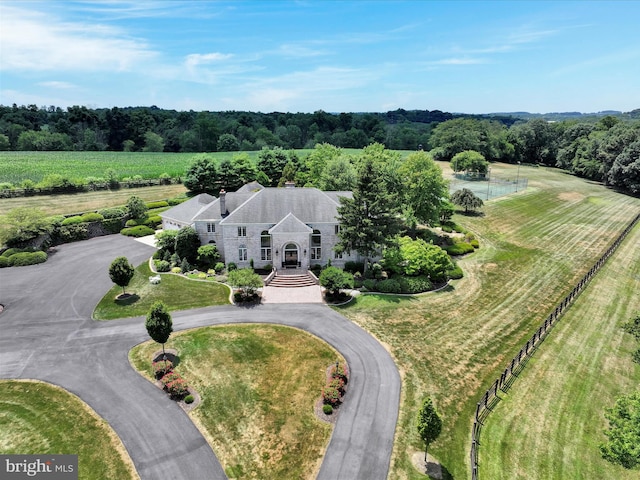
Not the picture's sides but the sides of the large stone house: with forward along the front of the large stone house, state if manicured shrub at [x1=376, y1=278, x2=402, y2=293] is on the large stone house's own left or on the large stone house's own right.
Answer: on the large stone house's own left

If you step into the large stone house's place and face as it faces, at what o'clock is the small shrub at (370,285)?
The small shrub is roughly at 10 o'clock from the large stone house.

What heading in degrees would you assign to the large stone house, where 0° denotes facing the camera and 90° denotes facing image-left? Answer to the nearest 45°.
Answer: approximately 0°

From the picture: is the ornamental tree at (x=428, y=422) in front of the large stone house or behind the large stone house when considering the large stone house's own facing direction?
in front

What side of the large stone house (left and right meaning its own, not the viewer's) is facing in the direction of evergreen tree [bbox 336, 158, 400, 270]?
left

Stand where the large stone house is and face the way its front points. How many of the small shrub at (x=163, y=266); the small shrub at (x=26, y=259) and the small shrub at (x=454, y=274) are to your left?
1

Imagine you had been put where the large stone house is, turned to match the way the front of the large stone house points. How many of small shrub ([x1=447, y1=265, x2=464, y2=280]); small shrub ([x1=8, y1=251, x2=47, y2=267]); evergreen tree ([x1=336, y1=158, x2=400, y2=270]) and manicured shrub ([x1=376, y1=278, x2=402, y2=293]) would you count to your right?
1

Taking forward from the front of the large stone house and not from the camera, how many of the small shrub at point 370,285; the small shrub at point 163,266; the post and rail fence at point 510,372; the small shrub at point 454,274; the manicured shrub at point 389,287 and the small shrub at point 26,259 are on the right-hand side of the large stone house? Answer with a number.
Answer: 2

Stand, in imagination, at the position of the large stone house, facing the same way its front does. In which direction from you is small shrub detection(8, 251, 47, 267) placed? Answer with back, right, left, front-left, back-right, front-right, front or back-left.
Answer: right

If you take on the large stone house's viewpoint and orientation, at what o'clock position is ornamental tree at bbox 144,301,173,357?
The ornamental tree is roughly at 1 o'clock from the large stone house.

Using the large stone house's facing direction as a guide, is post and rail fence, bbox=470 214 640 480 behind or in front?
in front

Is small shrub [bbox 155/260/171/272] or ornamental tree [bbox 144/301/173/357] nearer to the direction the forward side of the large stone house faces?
the ornamental tree

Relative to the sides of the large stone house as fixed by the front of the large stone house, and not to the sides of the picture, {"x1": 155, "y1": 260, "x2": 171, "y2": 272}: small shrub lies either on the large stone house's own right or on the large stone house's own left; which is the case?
on the large stone house's own right
